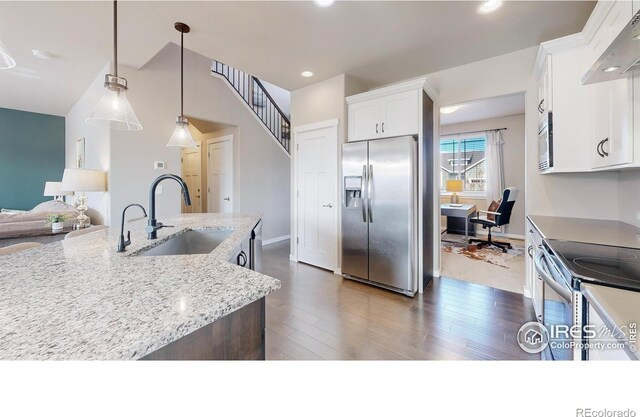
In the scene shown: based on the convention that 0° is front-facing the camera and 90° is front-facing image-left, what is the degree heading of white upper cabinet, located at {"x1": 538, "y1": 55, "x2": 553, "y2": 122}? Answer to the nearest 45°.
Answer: approximately 90°

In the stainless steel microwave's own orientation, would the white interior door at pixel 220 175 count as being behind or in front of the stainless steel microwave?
in front

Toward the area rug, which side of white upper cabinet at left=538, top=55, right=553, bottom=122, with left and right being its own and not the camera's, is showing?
right

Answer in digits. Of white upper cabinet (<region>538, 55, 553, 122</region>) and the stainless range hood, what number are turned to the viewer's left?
2

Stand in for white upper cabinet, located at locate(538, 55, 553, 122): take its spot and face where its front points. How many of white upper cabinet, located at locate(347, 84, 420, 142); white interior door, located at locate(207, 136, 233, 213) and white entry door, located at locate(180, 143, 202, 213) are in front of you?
3

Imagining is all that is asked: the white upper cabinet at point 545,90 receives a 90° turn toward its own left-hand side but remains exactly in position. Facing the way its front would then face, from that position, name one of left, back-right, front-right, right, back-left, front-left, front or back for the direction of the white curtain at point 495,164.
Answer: back

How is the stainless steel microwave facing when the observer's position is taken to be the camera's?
facing to the left of the viewer

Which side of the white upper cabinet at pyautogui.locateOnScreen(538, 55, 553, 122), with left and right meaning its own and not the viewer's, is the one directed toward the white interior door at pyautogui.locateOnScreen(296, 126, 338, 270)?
front

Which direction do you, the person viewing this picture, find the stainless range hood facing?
facing to the left of the viewer

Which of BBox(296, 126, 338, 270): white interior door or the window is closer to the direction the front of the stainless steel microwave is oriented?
the white interior door

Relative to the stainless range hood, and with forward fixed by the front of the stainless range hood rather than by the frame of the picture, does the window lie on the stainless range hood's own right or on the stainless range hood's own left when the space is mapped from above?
on the stainless range hood's own right
